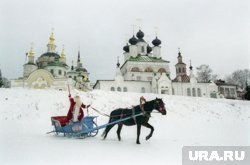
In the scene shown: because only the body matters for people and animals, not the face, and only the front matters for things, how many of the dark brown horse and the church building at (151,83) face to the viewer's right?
1

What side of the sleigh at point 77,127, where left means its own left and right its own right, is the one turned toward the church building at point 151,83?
left

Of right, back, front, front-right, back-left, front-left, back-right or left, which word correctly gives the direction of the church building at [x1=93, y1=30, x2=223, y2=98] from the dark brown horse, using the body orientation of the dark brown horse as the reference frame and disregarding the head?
left

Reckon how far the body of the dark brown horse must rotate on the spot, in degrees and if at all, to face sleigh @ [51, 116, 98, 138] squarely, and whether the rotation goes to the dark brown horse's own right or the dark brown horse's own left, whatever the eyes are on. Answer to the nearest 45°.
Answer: approximately 180°

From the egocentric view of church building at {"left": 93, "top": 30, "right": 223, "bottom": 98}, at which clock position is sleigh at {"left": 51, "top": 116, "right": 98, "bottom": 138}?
The sleigh is roughly at 12 o'clock from the church building.

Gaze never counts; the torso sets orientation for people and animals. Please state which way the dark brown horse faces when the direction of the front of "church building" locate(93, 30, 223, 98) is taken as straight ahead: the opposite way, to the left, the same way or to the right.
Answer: to the left

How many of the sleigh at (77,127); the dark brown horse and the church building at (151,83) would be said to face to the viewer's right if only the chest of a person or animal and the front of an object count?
2

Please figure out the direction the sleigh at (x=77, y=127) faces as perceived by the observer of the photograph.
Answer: facing to the right of the viewer

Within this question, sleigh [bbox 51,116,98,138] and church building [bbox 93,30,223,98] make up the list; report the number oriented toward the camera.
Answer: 1

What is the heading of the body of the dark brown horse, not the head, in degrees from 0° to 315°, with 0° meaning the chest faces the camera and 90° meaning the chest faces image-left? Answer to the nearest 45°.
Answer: approximately 270°

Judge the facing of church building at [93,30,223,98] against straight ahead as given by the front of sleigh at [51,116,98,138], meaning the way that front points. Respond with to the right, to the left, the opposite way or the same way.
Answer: to the right
